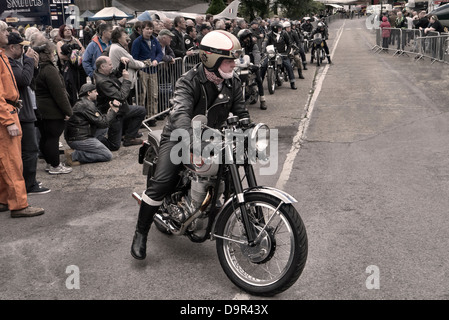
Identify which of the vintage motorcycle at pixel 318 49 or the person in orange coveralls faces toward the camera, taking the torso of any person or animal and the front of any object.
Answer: the vintage motorcycle

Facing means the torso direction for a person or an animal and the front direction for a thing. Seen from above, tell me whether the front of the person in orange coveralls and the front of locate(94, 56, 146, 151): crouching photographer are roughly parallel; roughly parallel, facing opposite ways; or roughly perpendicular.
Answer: roughly parallel

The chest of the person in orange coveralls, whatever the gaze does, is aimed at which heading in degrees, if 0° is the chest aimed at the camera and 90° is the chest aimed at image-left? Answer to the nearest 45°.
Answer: approximately 270°

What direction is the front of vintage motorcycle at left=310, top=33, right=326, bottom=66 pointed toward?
toward the camera

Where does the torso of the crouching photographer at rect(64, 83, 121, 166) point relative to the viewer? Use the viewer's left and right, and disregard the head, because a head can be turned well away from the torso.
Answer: facing to the right of the viewer

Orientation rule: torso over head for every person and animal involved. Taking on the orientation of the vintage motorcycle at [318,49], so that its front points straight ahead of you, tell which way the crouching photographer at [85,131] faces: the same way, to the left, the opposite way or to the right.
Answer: to the left

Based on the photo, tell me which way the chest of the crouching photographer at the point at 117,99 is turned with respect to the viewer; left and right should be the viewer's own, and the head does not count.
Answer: facing to the right of the viewer

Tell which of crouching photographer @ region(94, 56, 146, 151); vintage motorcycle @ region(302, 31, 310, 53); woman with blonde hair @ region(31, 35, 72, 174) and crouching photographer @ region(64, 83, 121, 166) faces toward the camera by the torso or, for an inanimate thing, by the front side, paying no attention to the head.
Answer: the vintage motorcycle

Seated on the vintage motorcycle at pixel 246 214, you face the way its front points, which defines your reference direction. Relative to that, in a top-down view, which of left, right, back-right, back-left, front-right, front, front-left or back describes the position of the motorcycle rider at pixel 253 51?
back-left

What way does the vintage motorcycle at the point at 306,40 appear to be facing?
toward the camera

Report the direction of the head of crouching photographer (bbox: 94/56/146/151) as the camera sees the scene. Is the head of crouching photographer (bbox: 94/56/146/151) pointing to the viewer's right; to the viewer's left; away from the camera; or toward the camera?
to the viewer's right

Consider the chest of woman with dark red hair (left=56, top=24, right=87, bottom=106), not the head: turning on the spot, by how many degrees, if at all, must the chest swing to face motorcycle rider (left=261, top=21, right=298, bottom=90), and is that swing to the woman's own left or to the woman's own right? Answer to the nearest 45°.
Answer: approximately 90° to the woman's own left

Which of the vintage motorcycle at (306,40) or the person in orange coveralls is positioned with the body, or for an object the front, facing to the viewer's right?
the person in orange coveralls

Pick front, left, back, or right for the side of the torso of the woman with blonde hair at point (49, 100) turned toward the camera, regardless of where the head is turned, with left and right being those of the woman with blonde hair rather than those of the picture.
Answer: right

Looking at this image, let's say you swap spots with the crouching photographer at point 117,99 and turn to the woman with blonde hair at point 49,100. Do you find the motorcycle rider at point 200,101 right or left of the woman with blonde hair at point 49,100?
left

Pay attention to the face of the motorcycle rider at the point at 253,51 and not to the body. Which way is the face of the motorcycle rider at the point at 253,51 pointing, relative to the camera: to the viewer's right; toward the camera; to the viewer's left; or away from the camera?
toward the camera

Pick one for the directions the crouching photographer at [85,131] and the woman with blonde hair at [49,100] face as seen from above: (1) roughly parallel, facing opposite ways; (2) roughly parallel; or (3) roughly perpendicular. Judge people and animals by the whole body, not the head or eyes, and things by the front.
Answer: roughly parallel

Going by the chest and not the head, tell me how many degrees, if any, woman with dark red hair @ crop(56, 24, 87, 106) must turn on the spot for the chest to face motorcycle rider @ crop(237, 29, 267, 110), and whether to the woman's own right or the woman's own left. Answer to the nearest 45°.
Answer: approximately 45° to the woman's own left
